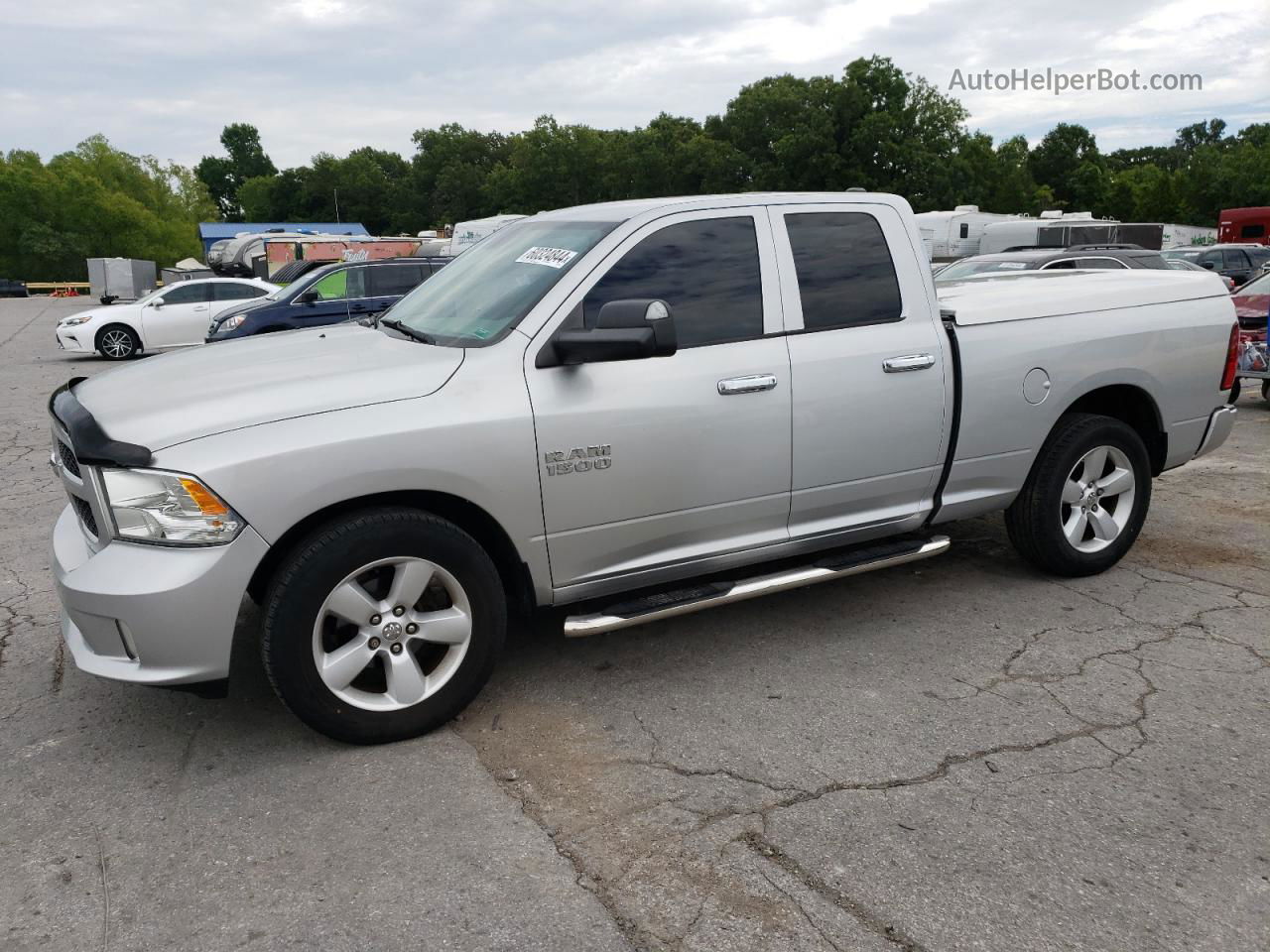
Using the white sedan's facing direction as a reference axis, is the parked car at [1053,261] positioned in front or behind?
behind

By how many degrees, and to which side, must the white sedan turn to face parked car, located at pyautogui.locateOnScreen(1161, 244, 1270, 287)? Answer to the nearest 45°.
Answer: approximately 180°

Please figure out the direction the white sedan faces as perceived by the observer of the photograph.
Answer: facing to the left of the viewer

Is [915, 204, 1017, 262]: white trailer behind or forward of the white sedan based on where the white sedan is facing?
behind

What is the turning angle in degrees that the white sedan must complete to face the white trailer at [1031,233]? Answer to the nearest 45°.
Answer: approximately 180°
